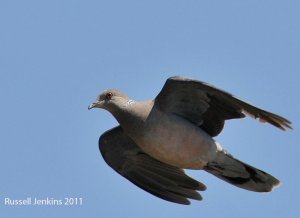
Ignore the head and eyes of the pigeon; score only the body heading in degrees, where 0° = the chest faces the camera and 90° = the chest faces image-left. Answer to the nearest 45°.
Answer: approximately 90°
